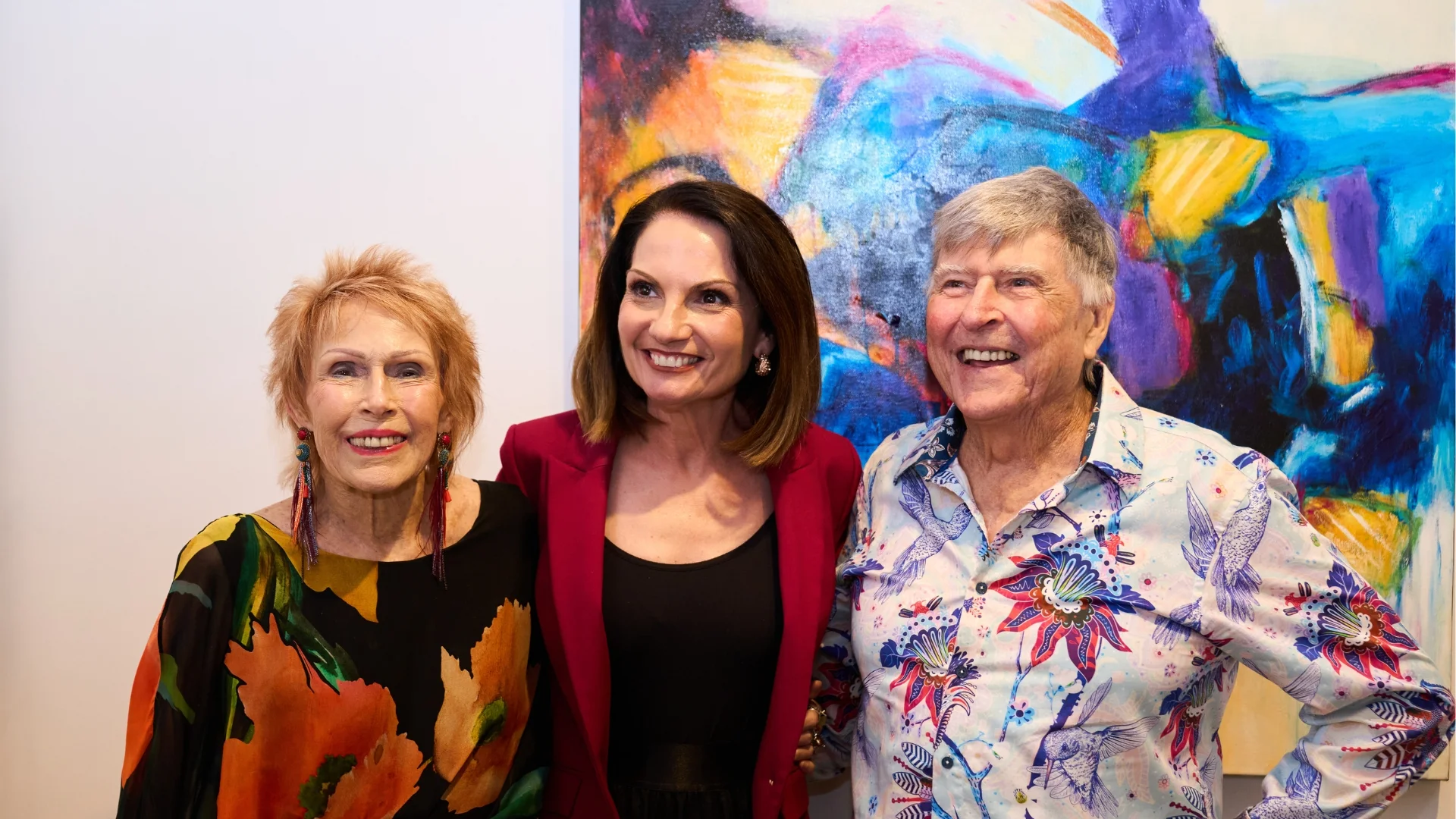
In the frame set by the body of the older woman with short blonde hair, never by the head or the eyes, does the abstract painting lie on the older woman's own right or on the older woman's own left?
on the older woman's own left

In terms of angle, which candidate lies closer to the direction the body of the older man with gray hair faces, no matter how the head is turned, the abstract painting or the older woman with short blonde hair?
the older woman with short blonde hair

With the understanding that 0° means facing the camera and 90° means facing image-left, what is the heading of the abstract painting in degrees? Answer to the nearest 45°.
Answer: approximately 0°

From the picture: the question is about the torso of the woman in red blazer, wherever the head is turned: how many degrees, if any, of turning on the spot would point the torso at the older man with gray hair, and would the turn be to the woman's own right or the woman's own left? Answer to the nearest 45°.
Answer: approximately 45° to the woman's own left

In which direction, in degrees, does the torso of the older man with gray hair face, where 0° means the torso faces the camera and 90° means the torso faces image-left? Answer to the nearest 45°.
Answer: approximately 45°

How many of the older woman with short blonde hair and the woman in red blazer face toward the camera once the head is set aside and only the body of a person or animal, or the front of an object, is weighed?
2

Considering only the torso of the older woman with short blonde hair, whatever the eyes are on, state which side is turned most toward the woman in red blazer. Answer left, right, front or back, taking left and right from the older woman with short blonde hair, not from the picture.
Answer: left

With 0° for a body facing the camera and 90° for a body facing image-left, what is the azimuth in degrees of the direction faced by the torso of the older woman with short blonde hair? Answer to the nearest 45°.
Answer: approximately 0°
